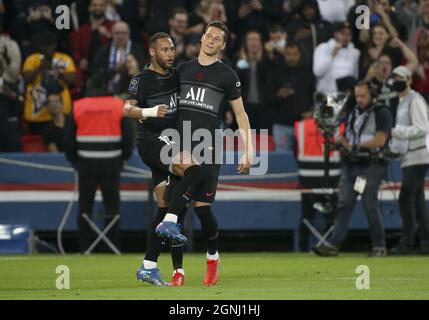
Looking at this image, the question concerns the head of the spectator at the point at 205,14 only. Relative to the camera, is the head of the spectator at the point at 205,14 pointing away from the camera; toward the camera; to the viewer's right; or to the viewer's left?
toward the camera

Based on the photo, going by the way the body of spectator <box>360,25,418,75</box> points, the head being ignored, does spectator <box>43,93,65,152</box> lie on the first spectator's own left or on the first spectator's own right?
on the first spectator's own right

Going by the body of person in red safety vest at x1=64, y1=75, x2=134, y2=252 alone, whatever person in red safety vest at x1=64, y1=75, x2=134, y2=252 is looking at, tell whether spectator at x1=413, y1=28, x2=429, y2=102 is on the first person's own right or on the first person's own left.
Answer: on the first person's own right

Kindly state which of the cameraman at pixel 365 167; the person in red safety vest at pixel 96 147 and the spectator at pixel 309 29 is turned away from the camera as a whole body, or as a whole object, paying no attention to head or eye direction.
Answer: the person in red safety vest at pixel 96 147

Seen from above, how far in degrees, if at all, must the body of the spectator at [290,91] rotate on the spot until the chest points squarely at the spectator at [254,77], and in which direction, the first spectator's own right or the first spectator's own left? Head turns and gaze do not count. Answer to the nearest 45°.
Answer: approximately 90° to the first spectator's own right

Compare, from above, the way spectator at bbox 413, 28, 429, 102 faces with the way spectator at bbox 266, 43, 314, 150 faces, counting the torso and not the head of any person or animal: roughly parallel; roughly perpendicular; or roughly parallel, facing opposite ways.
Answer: roughly parallel

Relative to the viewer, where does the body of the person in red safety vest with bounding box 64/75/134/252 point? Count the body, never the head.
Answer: away from the camera

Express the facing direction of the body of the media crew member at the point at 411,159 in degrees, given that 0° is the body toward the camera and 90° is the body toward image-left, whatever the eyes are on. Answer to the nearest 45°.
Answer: approximately 45°

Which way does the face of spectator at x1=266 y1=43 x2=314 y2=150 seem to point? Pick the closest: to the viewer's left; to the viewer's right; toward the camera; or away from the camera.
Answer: toward the camera

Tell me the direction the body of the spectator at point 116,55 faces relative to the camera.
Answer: toward the camera

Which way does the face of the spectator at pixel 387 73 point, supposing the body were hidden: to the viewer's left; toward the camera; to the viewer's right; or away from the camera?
toward the camera

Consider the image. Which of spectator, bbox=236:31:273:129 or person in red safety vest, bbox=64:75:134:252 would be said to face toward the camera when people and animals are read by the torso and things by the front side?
spectator, bbox=236:31:273:129
